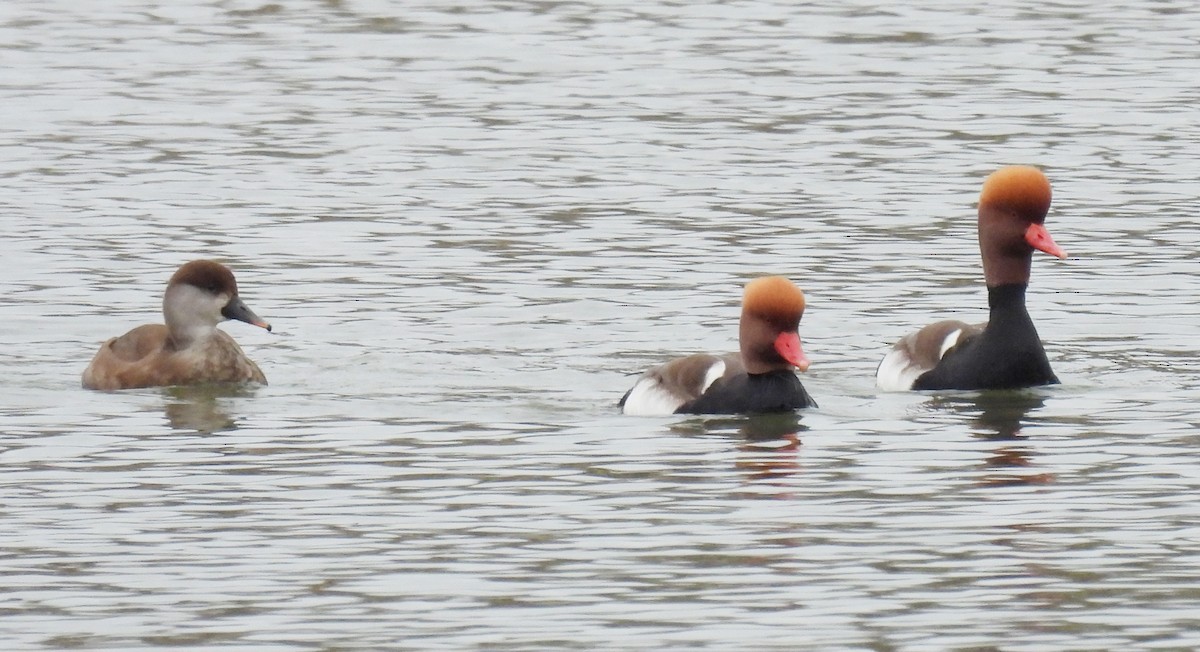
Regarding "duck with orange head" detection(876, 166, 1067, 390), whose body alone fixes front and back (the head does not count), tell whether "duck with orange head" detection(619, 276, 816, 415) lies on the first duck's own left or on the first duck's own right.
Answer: on the first duck's own right

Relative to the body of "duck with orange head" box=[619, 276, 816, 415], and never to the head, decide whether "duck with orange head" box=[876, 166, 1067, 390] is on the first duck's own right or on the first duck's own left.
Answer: on the first duck's own left

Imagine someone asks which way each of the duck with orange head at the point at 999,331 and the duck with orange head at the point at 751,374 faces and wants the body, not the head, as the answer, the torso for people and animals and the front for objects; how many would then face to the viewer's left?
0

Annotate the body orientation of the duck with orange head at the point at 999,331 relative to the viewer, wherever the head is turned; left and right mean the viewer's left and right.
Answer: facing the viewer and to the right of the viewer

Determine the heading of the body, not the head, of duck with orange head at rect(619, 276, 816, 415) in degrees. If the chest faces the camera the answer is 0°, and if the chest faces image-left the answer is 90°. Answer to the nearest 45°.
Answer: approximately 315°

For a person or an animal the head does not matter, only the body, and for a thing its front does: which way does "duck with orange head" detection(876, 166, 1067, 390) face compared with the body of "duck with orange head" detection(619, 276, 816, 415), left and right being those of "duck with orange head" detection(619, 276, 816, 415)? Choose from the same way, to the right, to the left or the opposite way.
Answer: the same way
